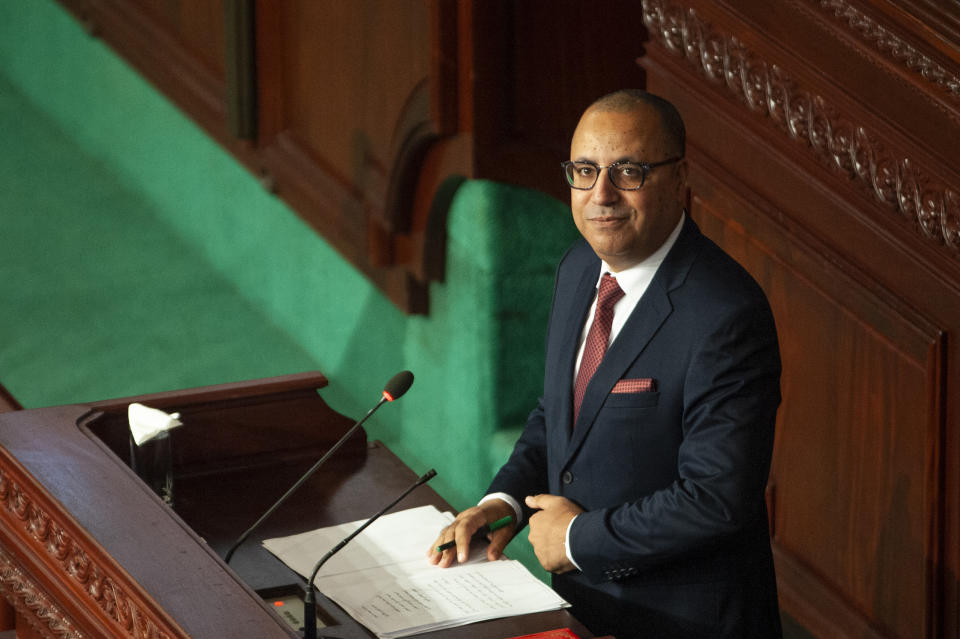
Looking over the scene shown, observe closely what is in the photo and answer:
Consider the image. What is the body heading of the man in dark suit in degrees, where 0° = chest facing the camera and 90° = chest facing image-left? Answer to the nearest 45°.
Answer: approximately 45°

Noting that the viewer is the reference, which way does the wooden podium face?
facing the viewer and to the left of the viewer

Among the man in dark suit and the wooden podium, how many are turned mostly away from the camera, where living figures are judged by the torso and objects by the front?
0

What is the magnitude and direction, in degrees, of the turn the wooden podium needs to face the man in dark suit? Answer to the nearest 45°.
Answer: approximately 135° to its left

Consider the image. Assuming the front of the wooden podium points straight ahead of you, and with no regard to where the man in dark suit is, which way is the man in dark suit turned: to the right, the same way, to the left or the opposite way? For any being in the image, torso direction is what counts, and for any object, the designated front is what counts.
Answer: the same way
